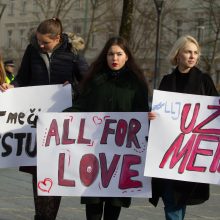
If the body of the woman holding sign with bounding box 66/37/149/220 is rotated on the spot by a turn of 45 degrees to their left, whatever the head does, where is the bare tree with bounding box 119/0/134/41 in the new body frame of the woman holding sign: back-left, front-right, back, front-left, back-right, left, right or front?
back-left

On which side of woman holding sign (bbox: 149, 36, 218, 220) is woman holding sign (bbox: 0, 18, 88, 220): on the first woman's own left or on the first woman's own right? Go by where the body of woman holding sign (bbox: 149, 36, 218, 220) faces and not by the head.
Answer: on the first woman's own right

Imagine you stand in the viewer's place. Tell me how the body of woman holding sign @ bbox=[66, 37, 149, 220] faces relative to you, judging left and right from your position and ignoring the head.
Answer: facing the viewer

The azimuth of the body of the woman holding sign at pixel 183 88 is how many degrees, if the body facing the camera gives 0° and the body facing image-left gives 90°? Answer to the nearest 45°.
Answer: approximately 0°

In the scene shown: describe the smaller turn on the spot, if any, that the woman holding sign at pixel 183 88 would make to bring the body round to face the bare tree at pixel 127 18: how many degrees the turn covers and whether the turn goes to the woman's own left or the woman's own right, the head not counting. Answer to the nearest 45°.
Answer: approximately 180°

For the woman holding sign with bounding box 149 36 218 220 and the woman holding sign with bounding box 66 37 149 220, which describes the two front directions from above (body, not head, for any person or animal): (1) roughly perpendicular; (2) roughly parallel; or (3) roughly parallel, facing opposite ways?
roughly parallel

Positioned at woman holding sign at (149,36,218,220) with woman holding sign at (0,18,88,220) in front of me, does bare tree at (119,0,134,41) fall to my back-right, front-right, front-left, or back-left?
front-right

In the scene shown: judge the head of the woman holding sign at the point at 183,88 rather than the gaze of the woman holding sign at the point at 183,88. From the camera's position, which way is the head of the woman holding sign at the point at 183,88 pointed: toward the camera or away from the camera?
toward the camera

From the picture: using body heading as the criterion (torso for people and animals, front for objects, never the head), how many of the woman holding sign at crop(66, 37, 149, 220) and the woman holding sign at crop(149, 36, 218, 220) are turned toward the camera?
2

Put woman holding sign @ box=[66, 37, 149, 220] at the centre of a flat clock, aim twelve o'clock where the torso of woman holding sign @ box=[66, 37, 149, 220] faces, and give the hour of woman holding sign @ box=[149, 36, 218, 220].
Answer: woman holding sign @ box=[149, 36, 218, 220] is roughly at 9 o'clock from woman holding sign @ box=[66, 37, 149, 220].

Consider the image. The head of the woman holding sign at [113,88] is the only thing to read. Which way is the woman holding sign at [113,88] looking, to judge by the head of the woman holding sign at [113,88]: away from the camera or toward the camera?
toward the camera

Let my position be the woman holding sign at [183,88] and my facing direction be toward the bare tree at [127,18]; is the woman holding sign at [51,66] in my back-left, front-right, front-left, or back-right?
front-left
